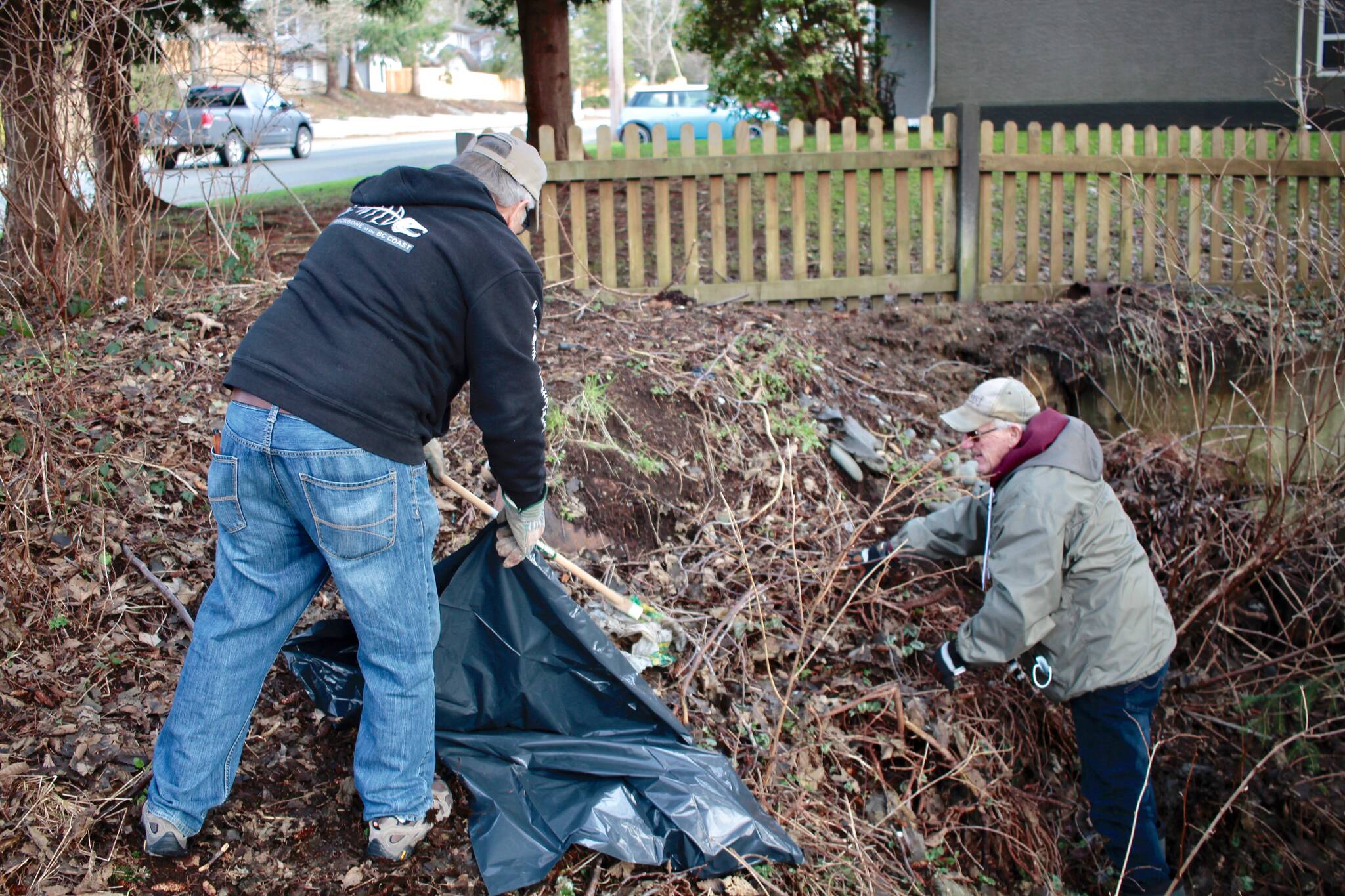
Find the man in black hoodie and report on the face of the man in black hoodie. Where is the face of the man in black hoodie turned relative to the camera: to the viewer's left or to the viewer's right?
to the viewer's right

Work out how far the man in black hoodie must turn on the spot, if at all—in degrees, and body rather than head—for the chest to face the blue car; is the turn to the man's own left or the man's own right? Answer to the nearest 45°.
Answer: approximately 45° to the man's own left

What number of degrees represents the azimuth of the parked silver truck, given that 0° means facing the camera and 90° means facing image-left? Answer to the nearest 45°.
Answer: approximately 225°

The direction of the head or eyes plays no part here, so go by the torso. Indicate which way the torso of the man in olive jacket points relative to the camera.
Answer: to the viewer's left

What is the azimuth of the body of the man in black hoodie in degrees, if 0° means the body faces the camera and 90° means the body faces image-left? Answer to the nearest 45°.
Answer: approximately 225°

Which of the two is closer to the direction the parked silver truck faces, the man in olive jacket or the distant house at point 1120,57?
the distant house

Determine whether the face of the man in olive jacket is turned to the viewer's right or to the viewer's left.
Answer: to the viewer's left

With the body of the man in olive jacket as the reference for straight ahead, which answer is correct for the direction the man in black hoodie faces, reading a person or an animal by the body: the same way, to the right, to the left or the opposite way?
to the right

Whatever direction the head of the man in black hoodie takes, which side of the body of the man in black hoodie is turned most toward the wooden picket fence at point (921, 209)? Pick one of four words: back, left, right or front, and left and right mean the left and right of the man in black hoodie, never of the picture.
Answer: front

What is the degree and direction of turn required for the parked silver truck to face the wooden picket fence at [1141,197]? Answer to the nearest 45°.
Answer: approximately 45° to its right
